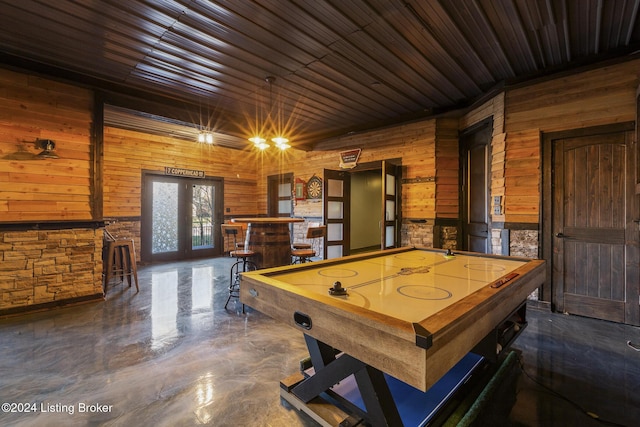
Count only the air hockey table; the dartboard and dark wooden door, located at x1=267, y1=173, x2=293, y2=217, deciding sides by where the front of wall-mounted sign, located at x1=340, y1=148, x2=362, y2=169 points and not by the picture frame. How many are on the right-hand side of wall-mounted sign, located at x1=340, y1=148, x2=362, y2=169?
2

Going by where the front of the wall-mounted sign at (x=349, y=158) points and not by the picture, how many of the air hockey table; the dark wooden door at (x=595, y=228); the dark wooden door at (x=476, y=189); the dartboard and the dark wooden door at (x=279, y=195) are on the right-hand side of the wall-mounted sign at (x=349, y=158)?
2

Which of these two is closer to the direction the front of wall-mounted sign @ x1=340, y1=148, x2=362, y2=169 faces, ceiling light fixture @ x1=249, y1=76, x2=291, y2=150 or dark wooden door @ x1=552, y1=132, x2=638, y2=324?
the ceiling light fixture

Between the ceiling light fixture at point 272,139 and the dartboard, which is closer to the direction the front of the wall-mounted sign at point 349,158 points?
the ceiling light fixture

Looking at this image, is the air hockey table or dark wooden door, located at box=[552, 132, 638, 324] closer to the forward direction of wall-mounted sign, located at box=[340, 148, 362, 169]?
the air hockey table

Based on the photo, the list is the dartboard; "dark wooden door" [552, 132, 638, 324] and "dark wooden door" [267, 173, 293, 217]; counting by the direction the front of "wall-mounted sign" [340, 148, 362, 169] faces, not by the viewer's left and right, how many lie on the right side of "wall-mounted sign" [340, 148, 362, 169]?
2

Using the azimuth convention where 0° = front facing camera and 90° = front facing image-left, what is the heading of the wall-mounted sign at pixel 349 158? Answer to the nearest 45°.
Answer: approximately 45°

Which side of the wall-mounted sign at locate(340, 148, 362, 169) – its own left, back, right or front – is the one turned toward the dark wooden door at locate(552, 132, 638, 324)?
left

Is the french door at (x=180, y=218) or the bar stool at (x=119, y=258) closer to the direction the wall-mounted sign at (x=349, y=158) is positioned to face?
the bar stool

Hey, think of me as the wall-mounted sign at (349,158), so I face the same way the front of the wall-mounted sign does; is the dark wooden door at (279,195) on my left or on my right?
on my right

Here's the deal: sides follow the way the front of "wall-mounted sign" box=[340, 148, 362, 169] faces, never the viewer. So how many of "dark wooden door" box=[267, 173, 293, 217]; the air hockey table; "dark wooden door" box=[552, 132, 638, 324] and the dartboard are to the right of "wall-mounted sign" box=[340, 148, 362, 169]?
2

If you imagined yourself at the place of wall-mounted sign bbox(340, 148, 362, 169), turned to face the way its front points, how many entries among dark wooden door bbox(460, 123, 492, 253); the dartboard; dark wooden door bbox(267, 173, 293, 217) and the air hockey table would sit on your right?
2

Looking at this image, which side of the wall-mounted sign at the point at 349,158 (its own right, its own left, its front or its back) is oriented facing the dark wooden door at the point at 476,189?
left

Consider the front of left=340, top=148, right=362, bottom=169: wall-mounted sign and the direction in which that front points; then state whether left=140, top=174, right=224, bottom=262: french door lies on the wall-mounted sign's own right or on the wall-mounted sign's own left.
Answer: on the wall-mounted sign's own right
